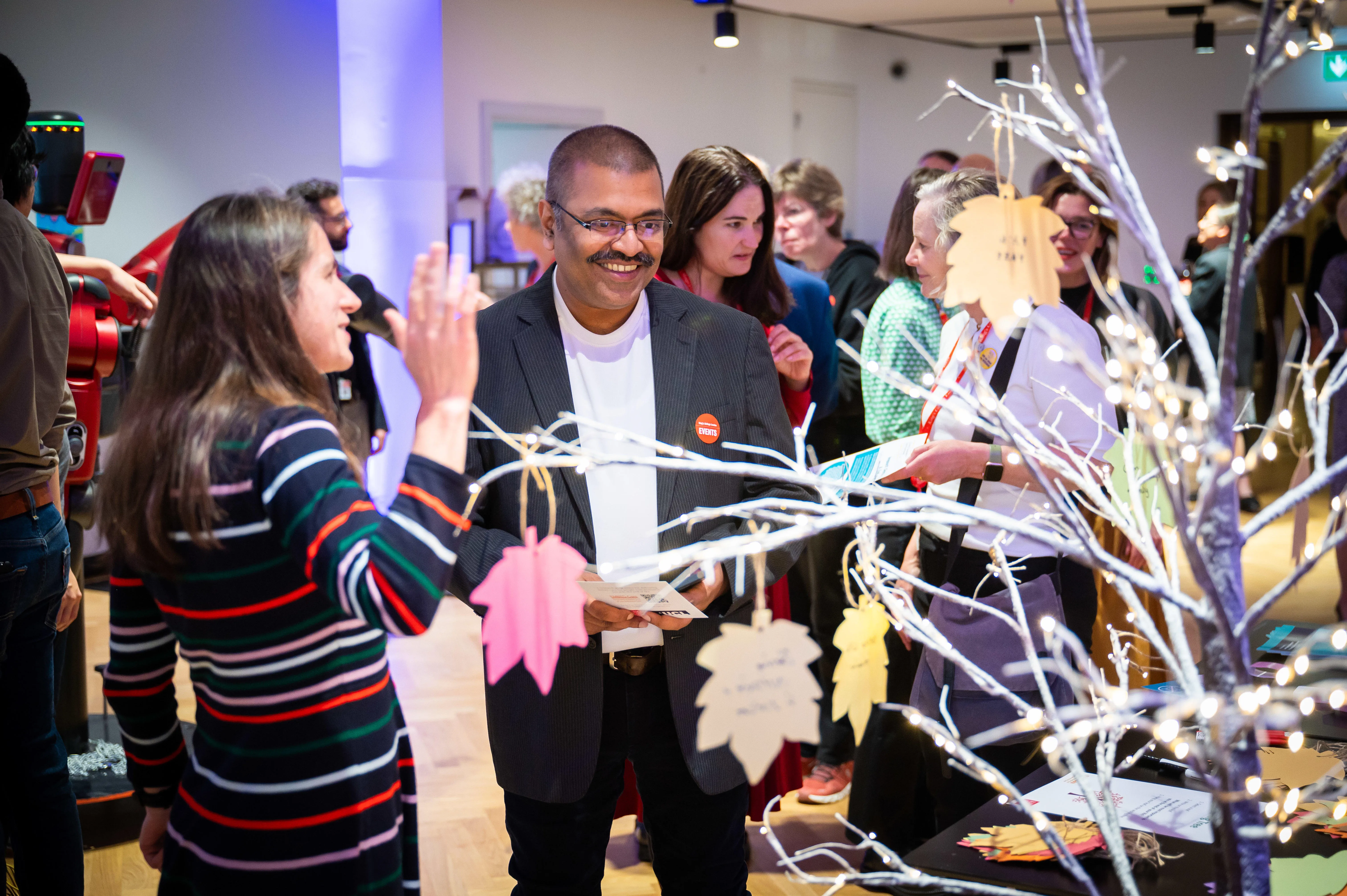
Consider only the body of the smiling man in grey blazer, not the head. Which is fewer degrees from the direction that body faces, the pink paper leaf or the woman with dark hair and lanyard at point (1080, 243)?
the pink paper leaf

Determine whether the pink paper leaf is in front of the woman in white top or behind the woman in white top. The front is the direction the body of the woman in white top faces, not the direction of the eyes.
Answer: in front

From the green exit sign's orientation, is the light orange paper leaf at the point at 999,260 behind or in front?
in front

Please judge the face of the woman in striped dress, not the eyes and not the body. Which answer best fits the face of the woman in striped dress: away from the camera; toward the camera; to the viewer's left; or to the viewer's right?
to the viewer's right

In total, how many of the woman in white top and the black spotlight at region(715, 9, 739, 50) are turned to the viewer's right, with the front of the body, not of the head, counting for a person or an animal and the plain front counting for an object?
0

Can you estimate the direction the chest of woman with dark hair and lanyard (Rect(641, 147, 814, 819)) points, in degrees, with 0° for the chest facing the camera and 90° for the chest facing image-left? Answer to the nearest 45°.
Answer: approximately 315°

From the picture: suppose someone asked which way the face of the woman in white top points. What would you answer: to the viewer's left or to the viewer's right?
to the viewer's left
